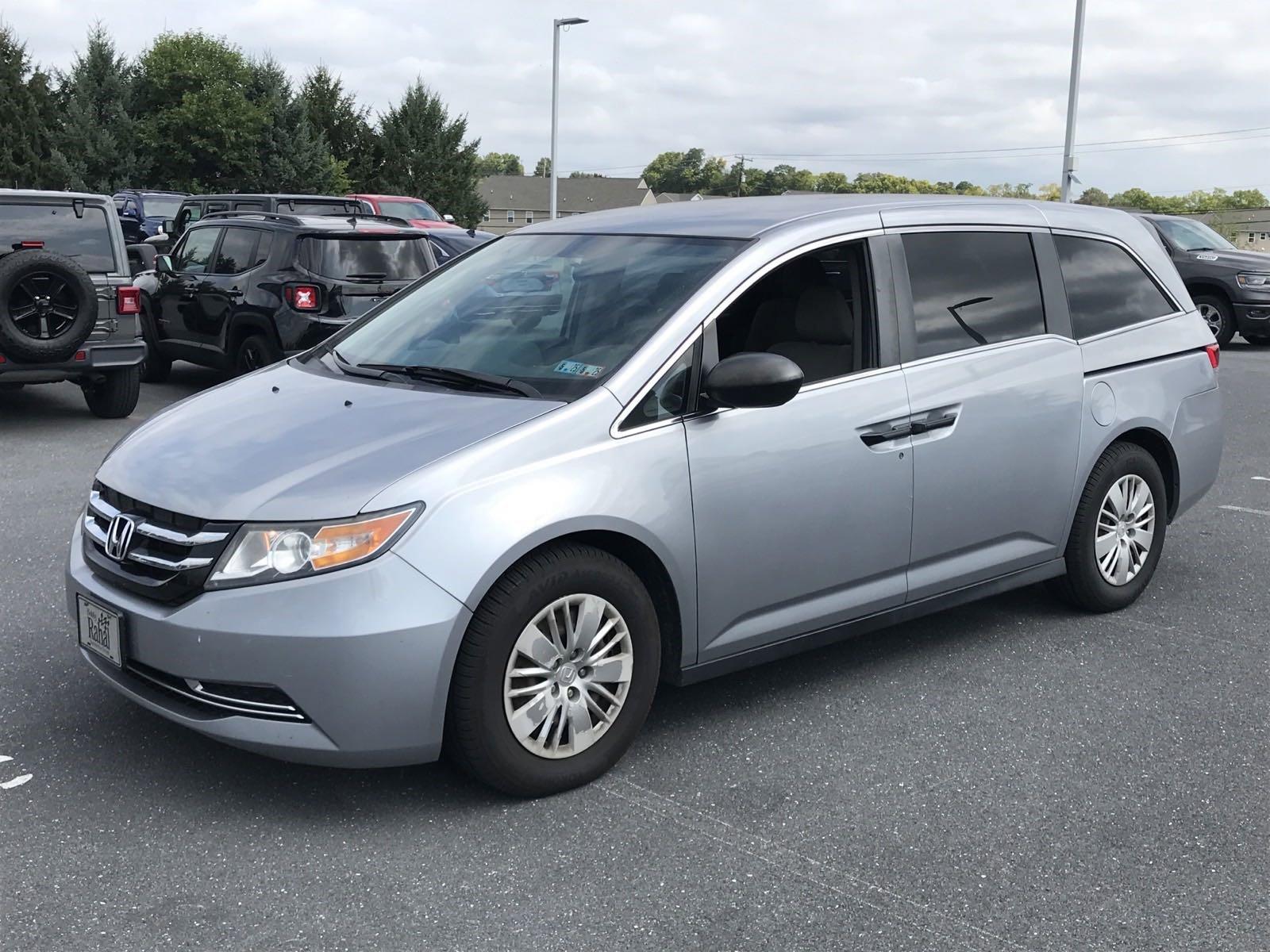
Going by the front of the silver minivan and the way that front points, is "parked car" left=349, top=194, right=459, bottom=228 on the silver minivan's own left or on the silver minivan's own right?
on the silver minivan's own right

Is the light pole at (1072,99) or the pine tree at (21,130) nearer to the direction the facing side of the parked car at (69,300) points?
the pine tree

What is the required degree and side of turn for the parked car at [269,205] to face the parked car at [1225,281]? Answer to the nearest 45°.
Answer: approximately 135° to its right

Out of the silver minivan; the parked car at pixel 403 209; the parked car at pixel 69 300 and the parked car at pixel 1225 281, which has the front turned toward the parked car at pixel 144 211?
the parked car at pixel 69 300

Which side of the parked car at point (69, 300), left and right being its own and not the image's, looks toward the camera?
back

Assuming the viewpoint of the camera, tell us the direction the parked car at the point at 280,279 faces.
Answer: facing away from the viewer and to the left of the viewer

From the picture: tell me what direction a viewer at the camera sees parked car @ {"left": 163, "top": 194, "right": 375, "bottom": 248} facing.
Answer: facing away from the viewer and to the left of the viewer
